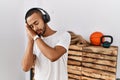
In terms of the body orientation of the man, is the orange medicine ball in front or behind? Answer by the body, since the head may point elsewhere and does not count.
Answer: behind

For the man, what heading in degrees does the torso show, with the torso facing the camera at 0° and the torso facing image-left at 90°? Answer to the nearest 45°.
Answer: approximately 45°

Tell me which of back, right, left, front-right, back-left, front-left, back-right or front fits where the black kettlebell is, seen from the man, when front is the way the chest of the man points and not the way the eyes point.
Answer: back
